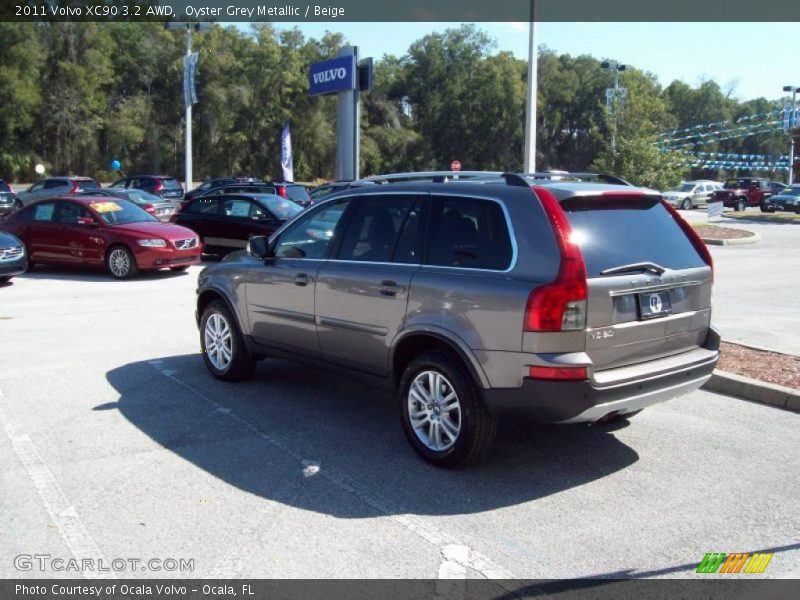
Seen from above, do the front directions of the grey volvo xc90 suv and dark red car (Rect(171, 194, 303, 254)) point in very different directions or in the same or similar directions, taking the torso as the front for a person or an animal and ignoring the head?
very different directions

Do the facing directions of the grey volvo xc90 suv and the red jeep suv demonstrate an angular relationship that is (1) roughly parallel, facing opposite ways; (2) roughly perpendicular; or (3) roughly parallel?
roughly perpendicular

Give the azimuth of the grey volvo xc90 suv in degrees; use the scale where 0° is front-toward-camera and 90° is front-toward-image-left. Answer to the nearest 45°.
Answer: approximately 135°

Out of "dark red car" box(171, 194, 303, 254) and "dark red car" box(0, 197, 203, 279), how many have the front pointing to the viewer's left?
0

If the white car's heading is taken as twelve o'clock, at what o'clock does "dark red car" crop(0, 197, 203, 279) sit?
The dark red car is roughly at 11 o'clock from the white car.

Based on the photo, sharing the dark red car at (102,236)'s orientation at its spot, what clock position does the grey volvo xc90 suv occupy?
The grey volvo xc90 suv is roughly at 1 o'clock from the dark red car.

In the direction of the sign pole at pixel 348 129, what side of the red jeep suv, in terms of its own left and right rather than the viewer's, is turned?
front

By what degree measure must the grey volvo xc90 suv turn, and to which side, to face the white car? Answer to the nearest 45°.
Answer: approximately 45° to its right

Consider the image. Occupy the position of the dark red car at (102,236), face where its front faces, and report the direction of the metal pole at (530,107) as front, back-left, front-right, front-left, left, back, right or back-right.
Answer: front-left

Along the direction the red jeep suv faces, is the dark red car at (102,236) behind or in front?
in front

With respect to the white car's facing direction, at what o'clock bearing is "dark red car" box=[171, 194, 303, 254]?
The dark red car is roughly at 11 o'clock from the white car.

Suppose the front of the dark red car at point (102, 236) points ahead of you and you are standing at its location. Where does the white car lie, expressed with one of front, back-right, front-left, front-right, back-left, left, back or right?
left
